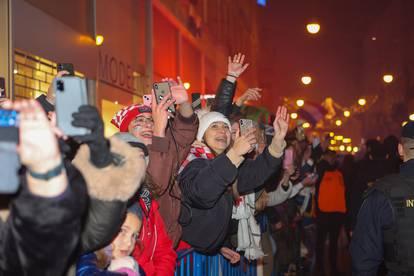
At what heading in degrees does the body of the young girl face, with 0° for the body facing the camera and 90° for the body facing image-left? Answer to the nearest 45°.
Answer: approximately 315°

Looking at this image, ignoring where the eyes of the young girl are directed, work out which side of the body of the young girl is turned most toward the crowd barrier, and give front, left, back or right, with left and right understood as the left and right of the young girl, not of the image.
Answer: left

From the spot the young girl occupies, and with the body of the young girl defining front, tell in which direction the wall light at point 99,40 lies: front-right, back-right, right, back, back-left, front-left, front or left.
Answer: back-left
